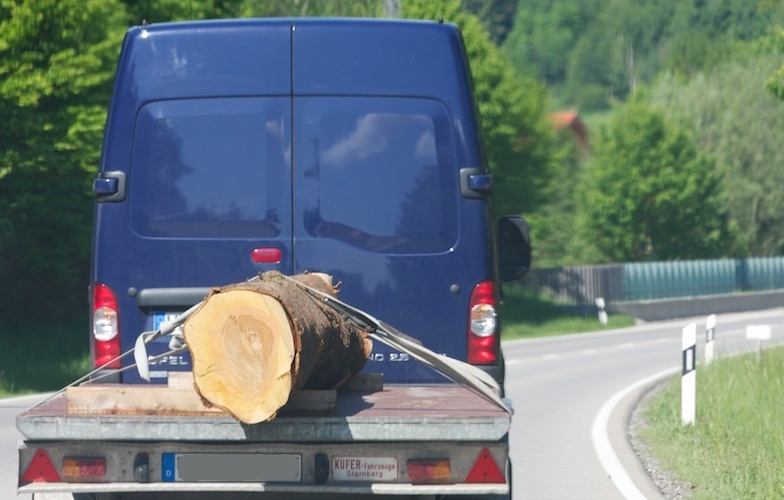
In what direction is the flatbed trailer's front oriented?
away from the camera

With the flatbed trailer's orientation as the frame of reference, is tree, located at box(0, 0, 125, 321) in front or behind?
in front

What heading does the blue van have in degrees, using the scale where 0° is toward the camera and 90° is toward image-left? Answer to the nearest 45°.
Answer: approximately 180°

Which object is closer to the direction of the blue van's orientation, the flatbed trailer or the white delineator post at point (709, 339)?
the white delineator post

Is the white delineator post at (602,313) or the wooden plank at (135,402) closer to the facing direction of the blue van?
the white delineator post

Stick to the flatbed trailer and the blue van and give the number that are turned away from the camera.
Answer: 2

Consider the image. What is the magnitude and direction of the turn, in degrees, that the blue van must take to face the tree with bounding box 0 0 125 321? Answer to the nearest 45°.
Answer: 0° — it already faces it

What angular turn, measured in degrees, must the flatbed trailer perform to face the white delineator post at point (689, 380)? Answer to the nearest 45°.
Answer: approximately 45° to its right

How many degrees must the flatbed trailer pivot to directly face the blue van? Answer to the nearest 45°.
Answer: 0° — it already faces it

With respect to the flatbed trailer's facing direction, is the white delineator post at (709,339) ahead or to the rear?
ahead
